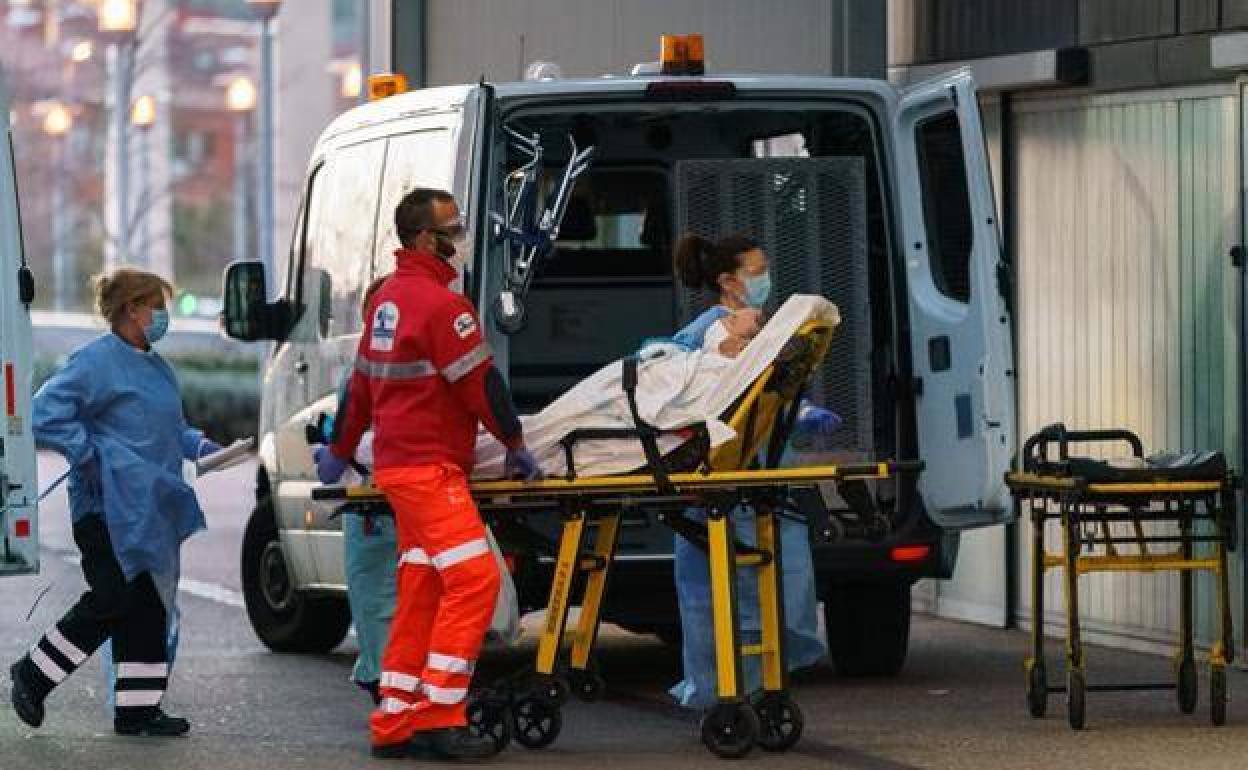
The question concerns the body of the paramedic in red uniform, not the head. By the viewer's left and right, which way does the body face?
facing away from the viewer and to the right of the viewer

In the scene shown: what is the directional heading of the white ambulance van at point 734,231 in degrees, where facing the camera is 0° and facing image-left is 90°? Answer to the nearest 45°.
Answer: approximately 135°

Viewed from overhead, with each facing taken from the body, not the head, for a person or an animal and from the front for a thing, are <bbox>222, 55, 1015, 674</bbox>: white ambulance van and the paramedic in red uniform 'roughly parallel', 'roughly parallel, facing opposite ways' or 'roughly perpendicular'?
roughly perpendicular

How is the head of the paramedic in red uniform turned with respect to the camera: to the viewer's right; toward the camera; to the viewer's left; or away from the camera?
to the viewer's right
